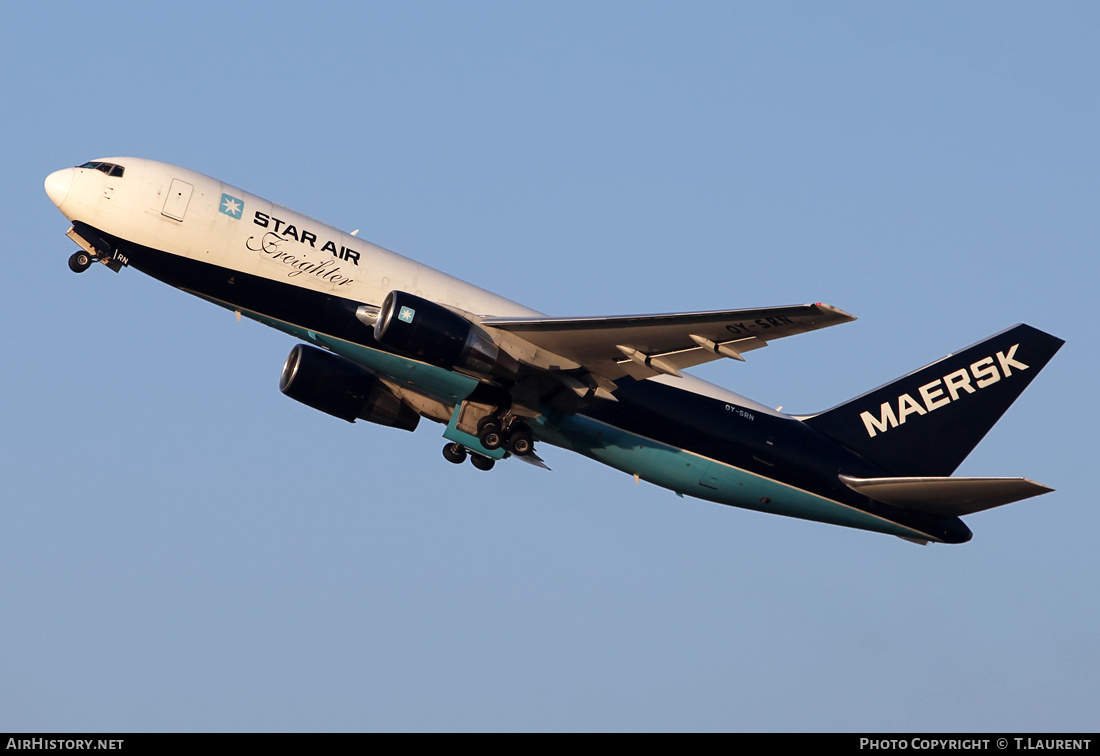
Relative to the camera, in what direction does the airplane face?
facing to the left of the viewer
